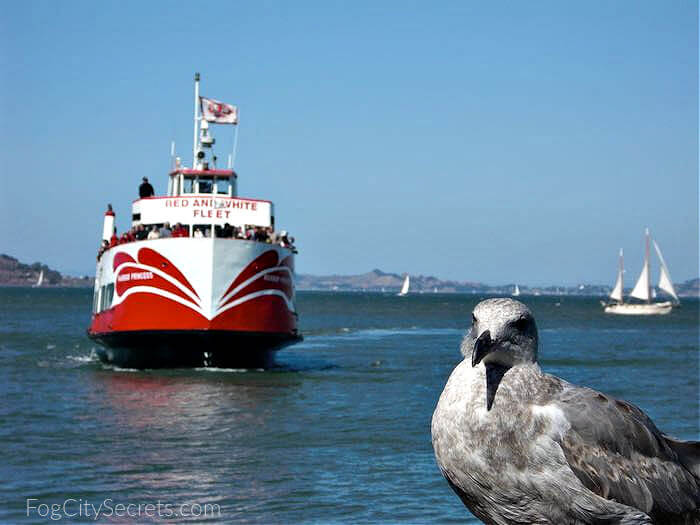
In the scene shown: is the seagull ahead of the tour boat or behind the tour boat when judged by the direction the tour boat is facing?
ahead

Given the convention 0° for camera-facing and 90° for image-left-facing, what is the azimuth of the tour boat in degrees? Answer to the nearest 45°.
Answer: approximately 0°

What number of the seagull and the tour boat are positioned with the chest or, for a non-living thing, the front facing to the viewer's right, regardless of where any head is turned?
0

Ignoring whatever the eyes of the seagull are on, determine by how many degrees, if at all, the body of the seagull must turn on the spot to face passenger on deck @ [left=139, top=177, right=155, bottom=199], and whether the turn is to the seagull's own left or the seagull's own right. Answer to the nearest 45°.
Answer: approximately 90° to the seagull's own right

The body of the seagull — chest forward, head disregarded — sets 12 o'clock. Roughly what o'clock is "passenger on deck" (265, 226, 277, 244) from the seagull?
The passenger on deck is roughly at 4 o'clock from the seagull.

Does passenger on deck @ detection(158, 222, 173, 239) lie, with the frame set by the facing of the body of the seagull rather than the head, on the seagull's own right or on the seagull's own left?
on the seagull's own right
